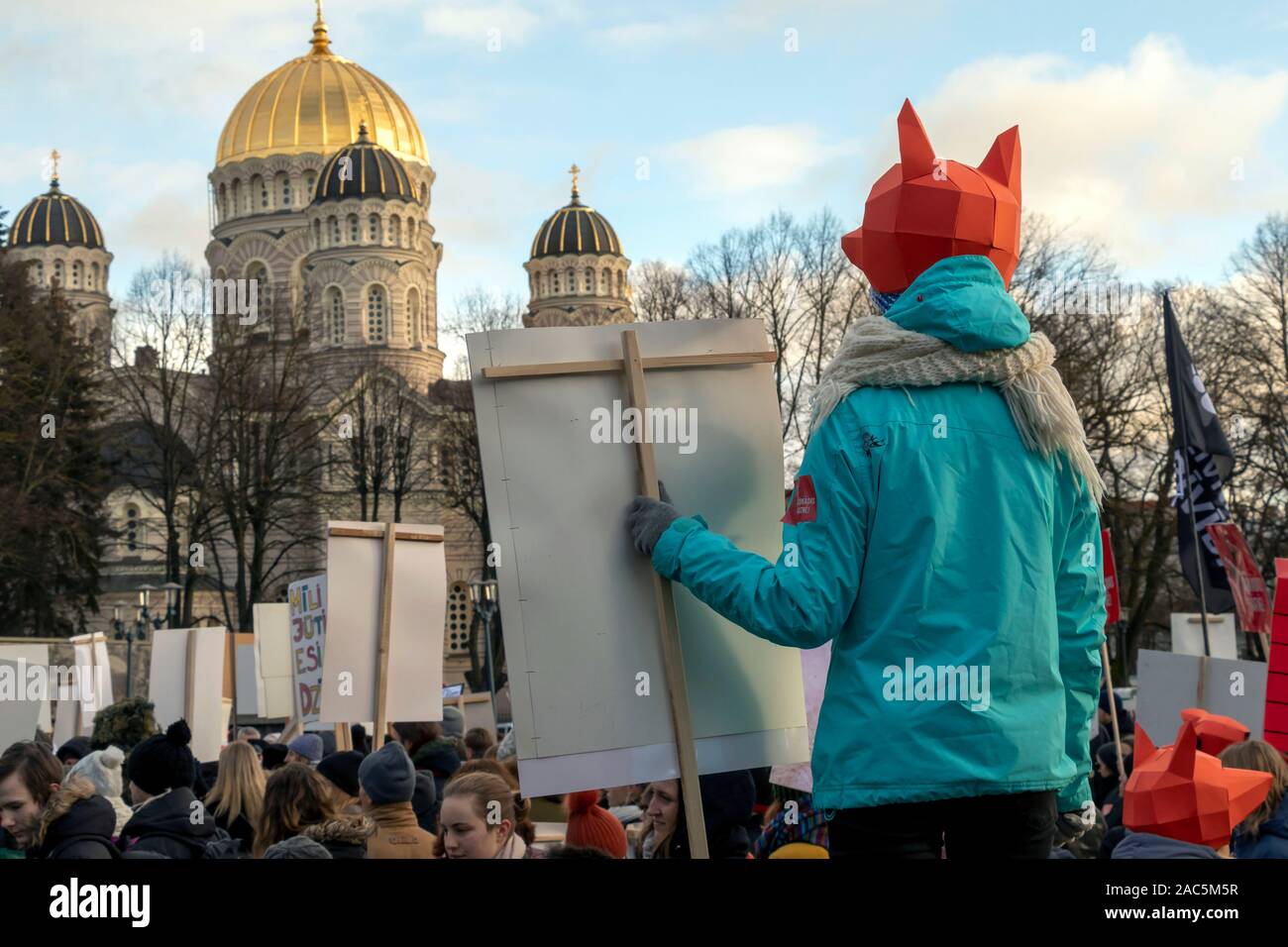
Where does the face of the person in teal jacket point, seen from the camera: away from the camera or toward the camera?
away from the camera

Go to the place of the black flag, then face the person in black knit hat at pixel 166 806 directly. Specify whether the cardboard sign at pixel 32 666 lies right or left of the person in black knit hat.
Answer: right

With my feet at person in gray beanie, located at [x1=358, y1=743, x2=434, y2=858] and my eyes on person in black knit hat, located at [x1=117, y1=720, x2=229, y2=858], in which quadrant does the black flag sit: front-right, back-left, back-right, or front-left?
back-right
